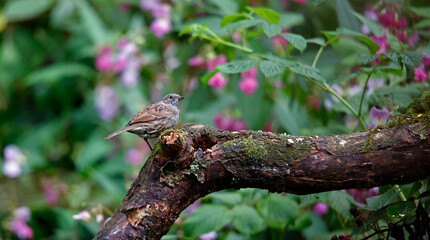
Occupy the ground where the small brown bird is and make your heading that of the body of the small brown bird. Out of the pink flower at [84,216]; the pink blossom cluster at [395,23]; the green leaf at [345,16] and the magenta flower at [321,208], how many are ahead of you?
3

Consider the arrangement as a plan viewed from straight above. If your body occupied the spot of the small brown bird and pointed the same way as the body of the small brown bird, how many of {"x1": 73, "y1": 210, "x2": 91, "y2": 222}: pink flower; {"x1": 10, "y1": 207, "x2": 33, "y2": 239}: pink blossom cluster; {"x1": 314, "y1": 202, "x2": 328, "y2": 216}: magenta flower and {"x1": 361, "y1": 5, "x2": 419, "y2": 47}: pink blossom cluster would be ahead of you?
2

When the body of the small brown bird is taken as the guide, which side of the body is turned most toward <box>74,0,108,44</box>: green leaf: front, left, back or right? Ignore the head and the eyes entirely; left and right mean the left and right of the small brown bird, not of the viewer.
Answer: left

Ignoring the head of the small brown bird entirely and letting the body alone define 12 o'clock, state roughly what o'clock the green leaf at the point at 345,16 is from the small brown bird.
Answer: The green leaf is roughly at 10 o'clock from the small brown bird.

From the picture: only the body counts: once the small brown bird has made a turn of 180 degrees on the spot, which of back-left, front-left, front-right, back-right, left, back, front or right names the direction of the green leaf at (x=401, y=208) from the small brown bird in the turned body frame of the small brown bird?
back-left

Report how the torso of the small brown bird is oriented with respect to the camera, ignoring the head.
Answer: to the viewer's right

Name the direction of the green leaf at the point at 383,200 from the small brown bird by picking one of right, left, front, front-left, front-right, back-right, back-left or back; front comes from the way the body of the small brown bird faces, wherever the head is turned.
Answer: front-right

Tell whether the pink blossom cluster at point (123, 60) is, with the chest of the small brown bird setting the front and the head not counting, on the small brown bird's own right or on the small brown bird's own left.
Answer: on the small brown bird's own left
